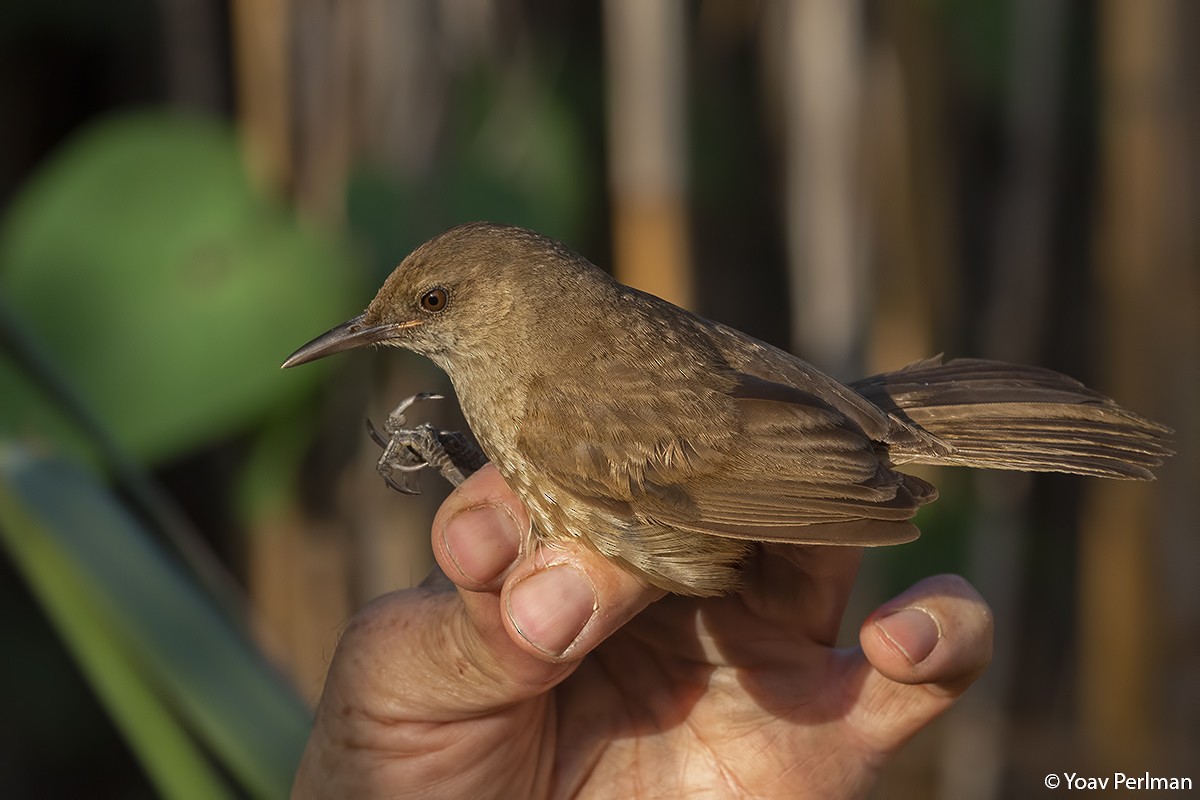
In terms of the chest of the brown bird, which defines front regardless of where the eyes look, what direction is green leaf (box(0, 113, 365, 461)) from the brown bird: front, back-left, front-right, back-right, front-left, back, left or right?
front-right

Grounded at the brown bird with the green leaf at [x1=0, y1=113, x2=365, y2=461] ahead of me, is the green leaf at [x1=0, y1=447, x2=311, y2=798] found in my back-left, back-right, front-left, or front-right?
front-left

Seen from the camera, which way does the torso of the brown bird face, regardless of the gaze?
to the viewer's left

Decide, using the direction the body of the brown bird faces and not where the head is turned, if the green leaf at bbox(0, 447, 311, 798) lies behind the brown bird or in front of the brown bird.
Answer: in front
